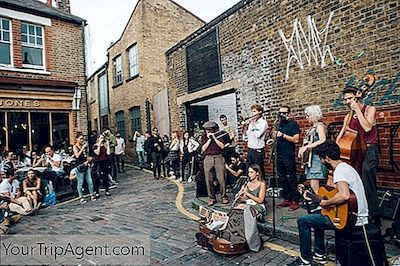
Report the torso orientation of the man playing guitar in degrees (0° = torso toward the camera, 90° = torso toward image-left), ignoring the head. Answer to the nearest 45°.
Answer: approximately 90°

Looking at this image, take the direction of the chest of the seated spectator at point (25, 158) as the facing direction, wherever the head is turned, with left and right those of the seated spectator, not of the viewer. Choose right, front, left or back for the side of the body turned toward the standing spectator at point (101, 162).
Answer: front

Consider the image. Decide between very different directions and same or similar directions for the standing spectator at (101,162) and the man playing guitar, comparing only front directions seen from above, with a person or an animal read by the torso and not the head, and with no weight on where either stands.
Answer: very different directions

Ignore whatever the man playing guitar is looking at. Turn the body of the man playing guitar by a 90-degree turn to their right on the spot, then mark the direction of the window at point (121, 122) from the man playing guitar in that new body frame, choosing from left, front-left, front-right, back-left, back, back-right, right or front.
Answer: front-left

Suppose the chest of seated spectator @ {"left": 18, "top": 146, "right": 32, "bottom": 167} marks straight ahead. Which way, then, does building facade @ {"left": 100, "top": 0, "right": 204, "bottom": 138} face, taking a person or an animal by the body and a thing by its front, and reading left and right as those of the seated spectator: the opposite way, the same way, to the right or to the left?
to the right

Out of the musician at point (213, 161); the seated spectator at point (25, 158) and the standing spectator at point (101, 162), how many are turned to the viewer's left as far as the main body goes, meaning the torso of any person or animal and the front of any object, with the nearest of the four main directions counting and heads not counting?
0

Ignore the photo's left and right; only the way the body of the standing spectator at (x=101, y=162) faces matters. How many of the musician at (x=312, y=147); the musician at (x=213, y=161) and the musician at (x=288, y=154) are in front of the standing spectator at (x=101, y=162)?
3

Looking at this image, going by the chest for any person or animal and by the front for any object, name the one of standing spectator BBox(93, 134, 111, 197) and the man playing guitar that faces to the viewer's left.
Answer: the man playing guitar

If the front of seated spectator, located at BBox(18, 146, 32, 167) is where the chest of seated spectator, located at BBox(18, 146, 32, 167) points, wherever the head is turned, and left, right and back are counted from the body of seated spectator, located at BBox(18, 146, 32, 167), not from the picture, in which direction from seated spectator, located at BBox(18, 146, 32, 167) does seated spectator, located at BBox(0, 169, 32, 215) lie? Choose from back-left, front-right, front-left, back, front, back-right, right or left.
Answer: front-right

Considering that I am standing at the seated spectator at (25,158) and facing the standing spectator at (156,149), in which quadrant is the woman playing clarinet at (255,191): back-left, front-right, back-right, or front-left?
front-right

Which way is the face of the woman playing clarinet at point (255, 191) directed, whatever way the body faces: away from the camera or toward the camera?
toward the camera

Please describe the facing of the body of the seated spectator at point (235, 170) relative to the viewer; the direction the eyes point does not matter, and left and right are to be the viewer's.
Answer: facing the viewer and to the left of the viewer

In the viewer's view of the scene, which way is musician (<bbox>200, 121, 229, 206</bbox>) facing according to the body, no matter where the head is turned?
toward the camera

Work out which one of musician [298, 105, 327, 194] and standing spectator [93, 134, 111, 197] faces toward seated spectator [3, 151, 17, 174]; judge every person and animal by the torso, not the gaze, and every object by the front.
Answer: the musician

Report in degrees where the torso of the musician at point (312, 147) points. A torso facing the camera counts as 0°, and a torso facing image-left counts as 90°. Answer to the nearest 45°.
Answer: approximately 90°
